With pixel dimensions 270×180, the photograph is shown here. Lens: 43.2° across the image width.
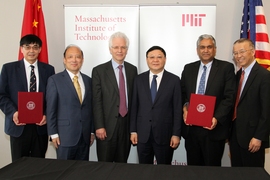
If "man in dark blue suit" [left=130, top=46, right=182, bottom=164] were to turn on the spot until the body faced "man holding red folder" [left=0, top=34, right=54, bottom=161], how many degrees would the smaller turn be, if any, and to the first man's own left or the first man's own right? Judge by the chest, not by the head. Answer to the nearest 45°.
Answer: approximately 90° to the first man's own right

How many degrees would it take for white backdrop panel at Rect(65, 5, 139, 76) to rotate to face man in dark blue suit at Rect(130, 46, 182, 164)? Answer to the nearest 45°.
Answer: approximately 45° to its left

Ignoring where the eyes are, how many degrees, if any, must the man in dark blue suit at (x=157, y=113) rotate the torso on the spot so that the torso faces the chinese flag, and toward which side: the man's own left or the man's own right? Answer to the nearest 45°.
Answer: approximately 135° to the man's own right

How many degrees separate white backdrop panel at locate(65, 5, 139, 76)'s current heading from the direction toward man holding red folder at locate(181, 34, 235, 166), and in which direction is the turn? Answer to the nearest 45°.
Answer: approximately 45° to its left

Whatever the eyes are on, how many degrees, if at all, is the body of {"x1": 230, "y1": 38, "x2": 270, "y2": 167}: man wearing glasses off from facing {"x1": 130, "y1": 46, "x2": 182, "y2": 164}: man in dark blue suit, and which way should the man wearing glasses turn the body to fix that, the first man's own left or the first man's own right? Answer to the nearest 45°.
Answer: approximately 45° to the first man's own right

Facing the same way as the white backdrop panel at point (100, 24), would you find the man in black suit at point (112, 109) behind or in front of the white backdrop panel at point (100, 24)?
in front

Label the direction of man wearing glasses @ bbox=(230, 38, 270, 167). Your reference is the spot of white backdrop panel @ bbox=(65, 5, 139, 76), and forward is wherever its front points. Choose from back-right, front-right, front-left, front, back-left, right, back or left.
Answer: front-left

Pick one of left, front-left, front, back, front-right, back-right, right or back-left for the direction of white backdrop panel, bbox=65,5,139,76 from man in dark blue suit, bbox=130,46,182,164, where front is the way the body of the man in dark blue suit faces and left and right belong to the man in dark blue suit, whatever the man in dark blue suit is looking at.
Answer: back-right

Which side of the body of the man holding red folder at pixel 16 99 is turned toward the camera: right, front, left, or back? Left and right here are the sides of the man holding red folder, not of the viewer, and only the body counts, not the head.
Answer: front
